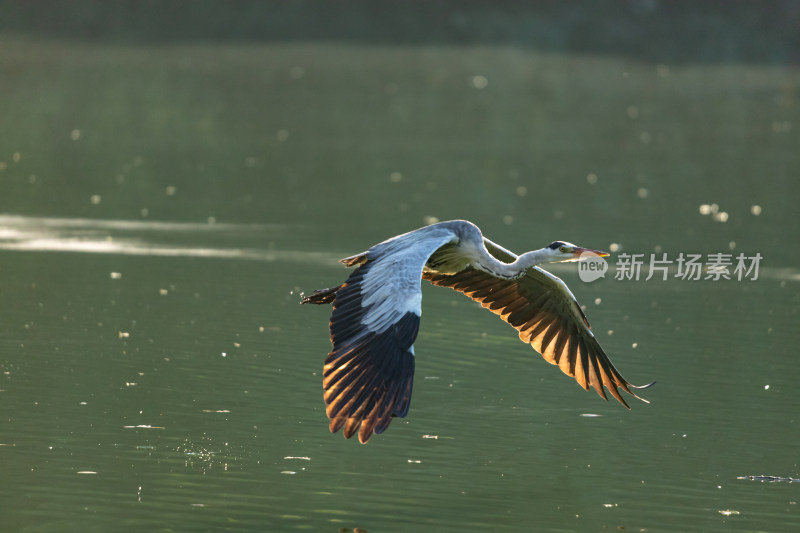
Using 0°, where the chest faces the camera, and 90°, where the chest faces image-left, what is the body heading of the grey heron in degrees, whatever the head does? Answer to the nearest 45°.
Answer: approximately 315°
